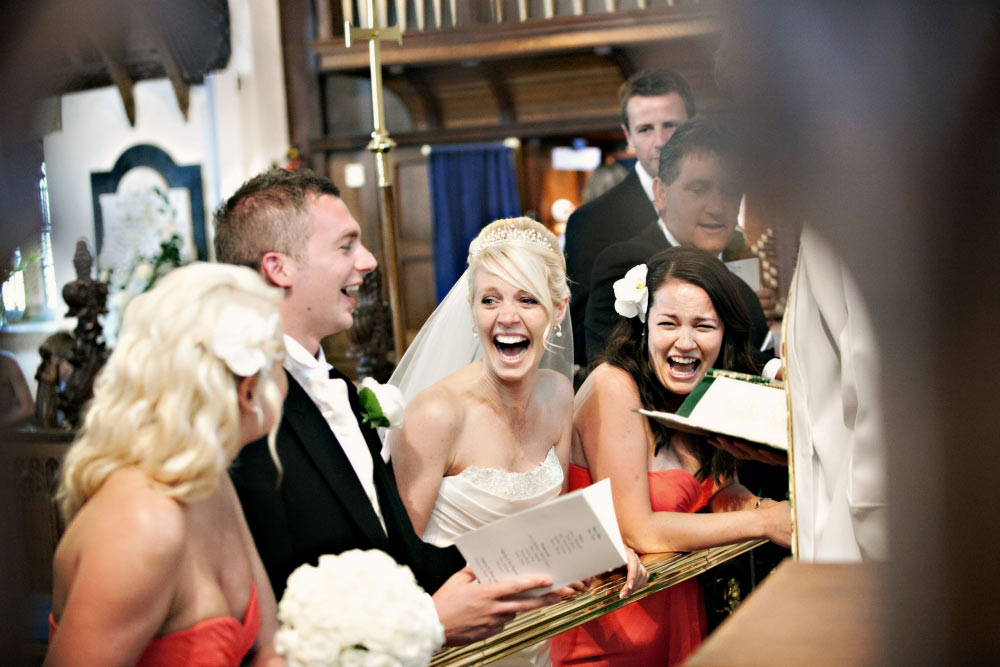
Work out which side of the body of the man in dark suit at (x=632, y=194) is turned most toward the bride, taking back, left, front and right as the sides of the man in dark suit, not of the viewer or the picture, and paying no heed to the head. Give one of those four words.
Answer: front

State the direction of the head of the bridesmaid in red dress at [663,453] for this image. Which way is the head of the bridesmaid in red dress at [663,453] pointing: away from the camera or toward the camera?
toward the camera

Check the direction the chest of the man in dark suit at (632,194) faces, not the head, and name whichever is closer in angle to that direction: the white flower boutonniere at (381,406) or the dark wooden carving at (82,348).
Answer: the white flower boutonniere

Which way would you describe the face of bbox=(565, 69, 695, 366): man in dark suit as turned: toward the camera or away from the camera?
toward the camera

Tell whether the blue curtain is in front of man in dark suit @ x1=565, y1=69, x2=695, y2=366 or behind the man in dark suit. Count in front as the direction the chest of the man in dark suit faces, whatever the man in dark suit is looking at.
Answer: behind

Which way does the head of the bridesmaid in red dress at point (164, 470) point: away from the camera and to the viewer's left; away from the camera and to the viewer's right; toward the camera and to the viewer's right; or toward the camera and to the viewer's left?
away from the camera and to the viewer's right

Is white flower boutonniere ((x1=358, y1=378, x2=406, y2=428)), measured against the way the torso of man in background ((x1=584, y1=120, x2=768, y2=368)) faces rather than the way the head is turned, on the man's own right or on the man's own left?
on the man's own right

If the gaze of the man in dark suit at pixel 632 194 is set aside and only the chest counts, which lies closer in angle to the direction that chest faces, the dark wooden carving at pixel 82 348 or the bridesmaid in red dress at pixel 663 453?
the bridesmaid in red dress

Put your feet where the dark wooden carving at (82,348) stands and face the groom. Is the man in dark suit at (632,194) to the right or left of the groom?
left

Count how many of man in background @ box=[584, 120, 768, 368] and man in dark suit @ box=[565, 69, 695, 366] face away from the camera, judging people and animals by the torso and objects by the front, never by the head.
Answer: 0

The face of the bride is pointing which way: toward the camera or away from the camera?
toward the camera

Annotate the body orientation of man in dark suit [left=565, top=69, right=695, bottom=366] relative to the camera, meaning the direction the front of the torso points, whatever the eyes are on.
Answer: toward the camera
